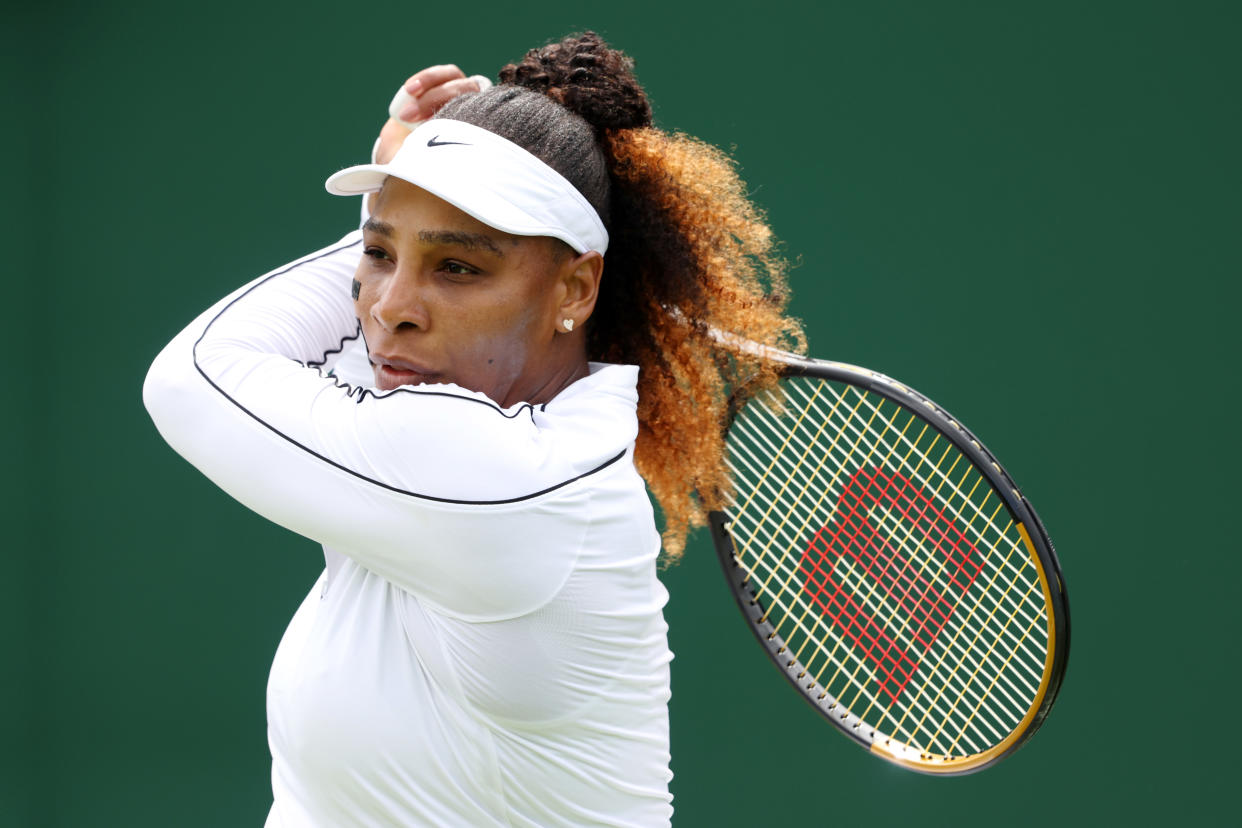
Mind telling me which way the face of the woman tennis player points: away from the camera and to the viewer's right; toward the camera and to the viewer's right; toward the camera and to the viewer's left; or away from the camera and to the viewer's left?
toward the camera and to the viewer's left

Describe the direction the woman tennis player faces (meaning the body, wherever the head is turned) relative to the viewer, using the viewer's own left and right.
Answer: facing to the left of the viewer
